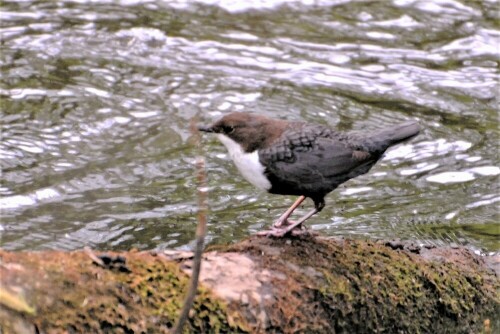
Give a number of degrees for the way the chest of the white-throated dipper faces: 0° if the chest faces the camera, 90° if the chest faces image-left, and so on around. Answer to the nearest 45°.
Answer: approximately 90°
